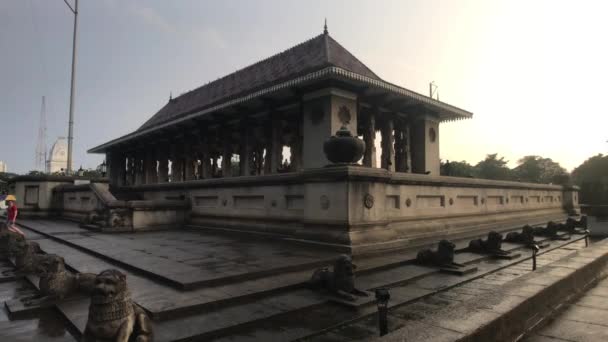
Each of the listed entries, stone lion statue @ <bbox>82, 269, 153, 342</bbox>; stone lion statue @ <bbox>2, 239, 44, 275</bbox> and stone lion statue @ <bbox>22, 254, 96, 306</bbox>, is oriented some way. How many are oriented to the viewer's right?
0

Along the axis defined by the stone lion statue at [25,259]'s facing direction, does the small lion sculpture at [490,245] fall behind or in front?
behind

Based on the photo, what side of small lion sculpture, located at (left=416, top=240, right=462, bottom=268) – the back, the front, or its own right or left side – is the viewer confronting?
right

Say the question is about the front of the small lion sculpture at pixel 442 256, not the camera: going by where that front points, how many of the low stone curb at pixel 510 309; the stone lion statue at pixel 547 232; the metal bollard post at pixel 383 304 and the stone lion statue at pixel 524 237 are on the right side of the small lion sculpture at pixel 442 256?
2

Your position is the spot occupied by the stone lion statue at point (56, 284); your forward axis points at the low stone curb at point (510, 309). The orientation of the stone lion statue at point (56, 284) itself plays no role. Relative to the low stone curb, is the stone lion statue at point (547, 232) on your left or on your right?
left

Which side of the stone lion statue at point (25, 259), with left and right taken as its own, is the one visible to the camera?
left

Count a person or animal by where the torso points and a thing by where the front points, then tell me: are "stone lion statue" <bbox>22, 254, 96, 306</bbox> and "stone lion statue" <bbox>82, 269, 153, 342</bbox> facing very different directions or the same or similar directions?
same or similar directions

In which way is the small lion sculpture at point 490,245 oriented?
to the viewer's right

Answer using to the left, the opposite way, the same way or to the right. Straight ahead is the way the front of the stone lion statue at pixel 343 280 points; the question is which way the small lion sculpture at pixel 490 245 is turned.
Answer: the same way
